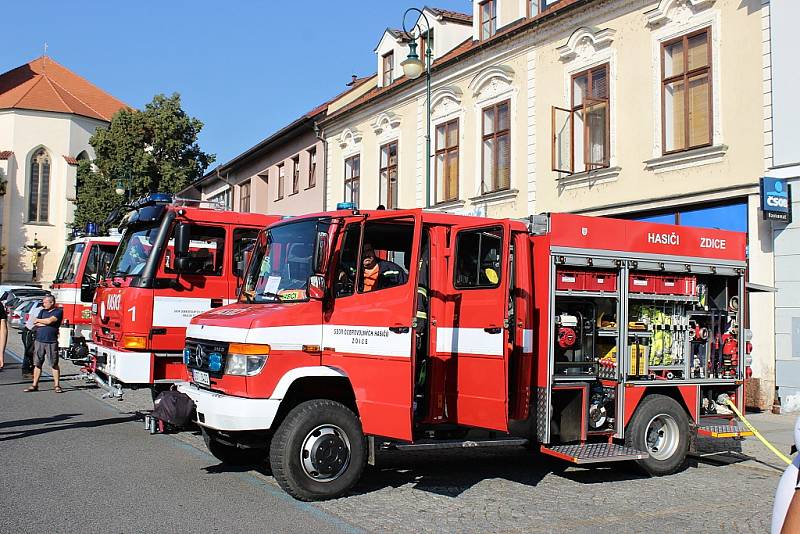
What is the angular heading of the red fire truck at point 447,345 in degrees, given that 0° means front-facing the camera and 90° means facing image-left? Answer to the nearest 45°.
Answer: approximately 45°

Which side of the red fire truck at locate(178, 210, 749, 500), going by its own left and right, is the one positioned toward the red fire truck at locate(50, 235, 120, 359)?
right

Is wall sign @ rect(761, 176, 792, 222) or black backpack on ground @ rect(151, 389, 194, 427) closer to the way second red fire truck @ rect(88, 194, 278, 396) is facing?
the black backpack on ground

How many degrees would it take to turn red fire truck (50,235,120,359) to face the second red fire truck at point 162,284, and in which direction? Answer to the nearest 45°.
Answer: approximately 45° to its left

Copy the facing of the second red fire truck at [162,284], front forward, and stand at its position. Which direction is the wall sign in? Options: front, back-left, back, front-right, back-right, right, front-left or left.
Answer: back-left

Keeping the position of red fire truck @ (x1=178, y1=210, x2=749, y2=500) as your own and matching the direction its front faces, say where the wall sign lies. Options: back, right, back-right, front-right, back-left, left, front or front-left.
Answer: back
